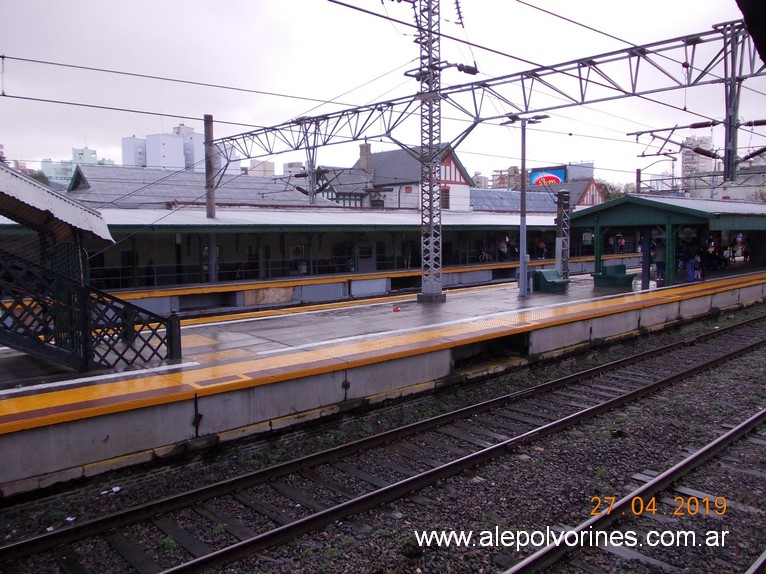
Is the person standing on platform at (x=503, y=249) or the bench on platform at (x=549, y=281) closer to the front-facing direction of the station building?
the bench on platform

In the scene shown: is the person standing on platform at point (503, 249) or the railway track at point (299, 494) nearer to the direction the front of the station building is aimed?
the railway track

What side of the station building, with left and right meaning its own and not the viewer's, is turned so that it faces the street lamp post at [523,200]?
front

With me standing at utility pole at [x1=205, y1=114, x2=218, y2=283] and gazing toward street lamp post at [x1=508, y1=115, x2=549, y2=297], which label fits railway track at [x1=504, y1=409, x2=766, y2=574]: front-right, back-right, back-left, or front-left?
front-right

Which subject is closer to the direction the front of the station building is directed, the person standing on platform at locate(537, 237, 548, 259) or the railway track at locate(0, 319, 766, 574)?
the railway track

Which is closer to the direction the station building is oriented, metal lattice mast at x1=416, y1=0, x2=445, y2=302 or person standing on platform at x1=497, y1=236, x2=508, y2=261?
the metal lattice mast

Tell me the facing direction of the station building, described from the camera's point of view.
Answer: facing the viewer and to the right of the viewer

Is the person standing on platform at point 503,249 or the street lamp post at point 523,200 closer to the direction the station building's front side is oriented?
the street lamp post

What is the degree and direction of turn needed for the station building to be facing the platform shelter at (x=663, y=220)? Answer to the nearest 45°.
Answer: approximately 45° to its left

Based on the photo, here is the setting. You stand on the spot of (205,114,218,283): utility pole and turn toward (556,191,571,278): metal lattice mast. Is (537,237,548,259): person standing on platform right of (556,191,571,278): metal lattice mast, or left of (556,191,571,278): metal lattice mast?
left

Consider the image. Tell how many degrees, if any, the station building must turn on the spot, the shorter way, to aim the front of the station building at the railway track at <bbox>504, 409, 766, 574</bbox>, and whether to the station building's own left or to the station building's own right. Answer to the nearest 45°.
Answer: approximately 45° to the station building's own right

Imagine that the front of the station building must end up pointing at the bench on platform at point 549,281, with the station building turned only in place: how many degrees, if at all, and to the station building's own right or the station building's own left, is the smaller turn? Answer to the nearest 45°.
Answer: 0° — it already faces it
